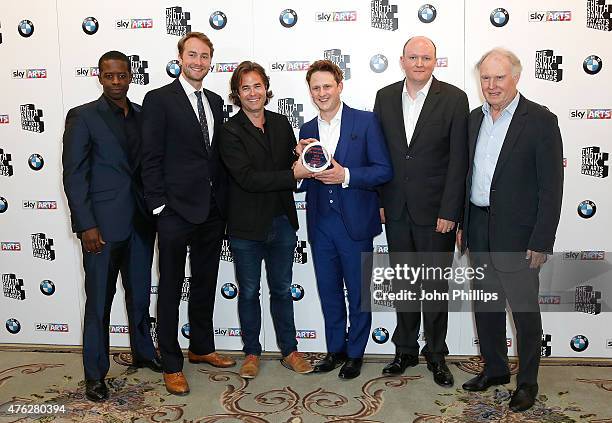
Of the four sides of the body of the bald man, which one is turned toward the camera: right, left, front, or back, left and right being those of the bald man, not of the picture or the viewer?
front

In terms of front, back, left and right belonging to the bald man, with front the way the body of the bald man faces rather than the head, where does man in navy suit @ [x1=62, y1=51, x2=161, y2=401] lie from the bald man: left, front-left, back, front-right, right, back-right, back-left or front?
right

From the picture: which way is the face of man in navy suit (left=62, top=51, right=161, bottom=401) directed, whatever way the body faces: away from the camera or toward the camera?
toward the camera
